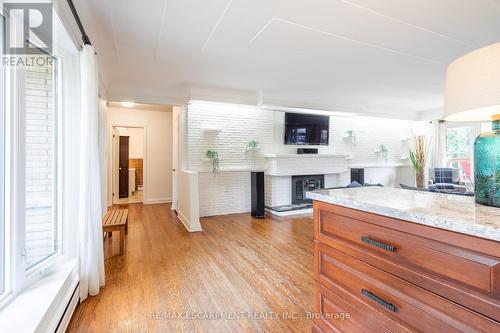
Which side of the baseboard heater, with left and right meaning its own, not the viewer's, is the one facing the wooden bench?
left

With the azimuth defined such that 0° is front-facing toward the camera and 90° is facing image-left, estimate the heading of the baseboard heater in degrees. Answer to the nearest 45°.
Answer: approximately 270°

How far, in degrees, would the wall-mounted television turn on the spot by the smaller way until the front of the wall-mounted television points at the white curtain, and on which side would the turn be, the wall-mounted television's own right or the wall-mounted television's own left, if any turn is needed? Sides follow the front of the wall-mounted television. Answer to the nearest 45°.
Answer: approximately 45° to the wall-mounted television's own right

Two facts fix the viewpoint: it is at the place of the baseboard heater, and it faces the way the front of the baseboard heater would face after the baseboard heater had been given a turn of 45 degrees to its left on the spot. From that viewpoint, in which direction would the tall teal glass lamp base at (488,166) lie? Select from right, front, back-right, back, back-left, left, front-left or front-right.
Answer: right

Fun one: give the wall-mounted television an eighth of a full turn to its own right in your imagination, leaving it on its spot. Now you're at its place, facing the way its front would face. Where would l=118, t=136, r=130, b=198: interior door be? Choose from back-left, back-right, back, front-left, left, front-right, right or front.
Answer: right

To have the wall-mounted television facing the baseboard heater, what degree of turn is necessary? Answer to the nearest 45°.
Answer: approximately 45° to its right

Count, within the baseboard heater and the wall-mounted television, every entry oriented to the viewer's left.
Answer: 0

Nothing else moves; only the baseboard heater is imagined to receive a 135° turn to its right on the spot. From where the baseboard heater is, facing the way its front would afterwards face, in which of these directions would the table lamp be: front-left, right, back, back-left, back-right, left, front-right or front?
left

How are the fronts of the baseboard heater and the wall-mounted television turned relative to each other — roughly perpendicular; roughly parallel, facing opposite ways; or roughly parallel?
roughly perpendicular

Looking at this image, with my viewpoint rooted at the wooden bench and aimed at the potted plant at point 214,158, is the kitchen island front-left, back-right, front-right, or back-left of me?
back-right

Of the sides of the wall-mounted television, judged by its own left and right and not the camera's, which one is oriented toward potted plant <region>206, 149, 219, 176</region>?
right

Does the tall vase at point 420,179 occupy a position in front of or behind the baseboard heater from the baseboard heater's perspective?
in front

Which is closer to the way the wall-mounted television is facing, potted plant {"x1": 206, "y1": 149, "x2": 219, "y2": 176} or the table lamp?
the table lamp

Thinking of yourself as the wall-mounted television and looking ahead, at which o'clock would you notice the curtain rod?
The curtain rod is roughly at 2 o'clock from the wall-mounted television.

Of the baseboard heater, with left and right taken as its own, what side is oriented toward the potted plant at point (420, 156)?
front
